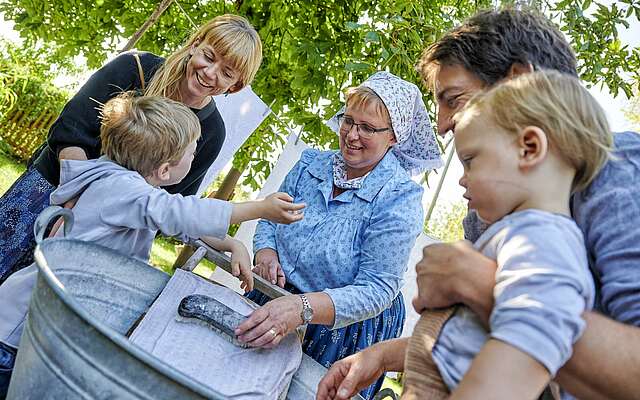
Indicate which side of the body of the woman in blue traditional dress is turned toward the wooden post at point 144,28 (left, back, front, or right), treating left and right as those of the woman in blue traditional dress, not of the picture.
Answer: right

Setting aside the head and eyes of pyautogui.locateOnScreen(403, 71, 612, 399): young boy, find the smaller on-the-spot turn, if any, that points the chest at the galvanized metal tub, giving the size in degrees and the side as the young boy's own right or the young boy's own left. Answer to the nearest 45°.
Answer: approximately 45° to the young boy's own left

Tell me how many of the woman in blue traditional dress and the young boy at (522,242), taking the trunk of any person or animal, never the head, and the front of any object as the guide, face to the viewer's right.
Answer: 0

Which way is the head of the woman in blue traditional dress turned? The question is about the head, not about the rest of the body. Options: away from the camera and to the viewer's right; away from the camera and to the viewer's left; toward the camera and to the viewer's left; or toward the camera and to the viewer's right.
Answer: toward the camera and to the viewer's left

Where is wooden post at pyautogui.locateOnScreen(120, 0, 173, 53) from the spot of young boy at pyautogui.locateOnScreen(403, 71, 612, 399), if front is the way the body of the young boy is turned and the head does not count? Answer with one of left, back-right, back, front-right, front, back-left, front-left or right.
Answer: front-right

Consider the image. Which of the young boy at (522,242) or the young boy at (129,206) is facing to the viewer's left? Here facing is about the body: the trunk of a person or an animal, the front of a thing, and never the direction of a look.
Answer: the young boy at (522,242)

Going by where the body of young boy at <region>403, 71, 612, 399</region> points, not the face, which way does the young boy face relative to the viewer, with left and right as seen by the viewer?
facing to the left of the viewer

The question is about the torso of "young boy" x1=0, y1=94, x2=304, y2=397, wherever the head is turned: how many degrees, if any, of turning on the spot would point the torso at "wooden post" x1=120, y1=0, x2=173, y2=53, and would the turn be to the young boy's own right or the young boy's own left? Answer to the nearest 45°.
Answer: approximately 90° to the young boy's own left

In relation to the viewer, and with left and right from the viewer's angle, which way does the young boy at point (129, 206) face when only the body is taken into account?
facing to the right of the viewer

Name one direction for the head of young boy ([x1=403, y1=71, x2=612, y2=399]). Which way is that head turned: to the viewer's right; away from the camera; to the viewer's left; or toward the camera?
to the viewer's left

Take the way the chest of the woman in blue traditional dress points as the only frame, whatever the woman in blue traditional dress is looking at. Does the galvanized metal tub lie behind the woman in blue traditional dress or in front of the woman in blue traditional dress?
in front

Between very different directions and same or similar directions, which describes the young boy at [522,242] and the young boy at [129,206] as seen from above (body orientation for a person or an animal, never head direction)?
very different directions

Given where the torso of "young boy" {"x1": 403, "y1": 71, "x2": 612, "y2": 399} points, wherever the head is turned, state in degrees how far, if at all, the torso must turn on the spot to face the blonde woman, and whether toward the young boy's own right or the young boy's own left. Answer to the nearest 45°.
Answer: approximately 45° to the young boy's own right

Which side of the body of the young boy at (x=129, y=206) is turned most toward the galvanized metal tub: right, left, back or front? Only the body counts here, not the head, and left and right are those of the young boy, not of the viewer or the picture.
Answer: right

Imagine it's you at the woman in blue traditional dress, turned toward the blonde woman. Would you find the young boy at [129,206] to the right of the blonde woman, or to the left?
left

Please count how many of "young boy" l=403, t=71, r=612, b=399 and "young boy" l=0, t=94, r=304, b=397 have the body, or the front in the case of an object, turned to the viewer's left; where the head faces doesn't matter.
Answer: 1
